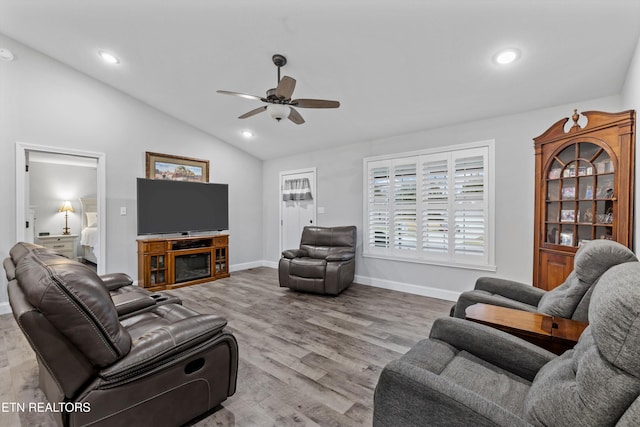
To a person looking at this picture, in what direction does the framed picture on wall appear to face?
facing the viewer and to the right of the viewer

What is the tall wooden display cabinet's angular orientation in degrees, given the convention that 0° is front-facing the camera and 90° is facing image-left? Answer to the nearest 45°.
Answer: approximately 45°

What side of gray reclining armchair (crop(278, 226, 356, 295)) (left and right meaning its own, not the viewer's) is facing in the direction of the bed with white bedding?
right

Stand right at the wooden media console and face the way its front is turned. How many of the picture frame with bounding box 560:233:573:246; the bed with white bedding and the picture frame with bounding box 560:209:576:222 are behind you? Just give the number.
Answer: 1

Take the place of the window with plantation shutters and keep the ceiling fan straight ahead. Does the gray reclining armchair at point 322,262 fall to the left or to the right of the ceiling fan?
right

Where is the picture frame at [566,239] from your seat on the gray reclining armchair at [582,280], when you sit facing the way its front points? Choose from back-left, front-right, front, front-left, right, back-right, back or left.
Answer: right

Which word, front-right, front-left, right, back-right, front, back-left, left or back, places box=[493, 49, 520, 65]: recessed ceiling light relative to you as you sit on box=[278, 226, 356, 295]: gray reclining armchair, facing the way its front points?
left

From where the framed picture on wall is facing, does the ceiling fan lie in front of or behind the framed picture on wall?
in front

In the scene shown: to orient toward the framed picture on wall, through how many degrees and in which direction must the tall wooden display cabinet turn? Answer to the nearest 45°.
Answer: approximately 45° to its right

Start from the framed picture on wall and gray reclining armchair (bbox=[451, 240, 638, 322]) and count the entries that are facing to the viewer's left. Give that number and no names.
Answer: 1

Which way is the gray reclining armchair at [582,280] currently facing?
to the viewer's left

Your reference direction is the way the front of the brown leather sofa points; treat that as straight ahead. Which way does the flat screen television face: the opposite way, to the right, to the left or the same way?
to the right

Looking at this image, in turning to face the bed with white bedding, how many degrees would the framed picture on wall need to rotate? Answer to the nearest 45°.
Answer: approximately 180°

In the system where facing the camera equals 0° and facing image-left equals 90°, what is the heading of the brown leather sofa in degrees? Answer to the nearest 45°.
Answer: approximately 225°

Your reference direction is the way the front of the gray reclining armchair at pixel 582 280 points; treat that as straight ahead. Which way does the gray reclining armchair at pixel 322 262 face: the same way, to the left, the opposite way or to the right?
to the left
